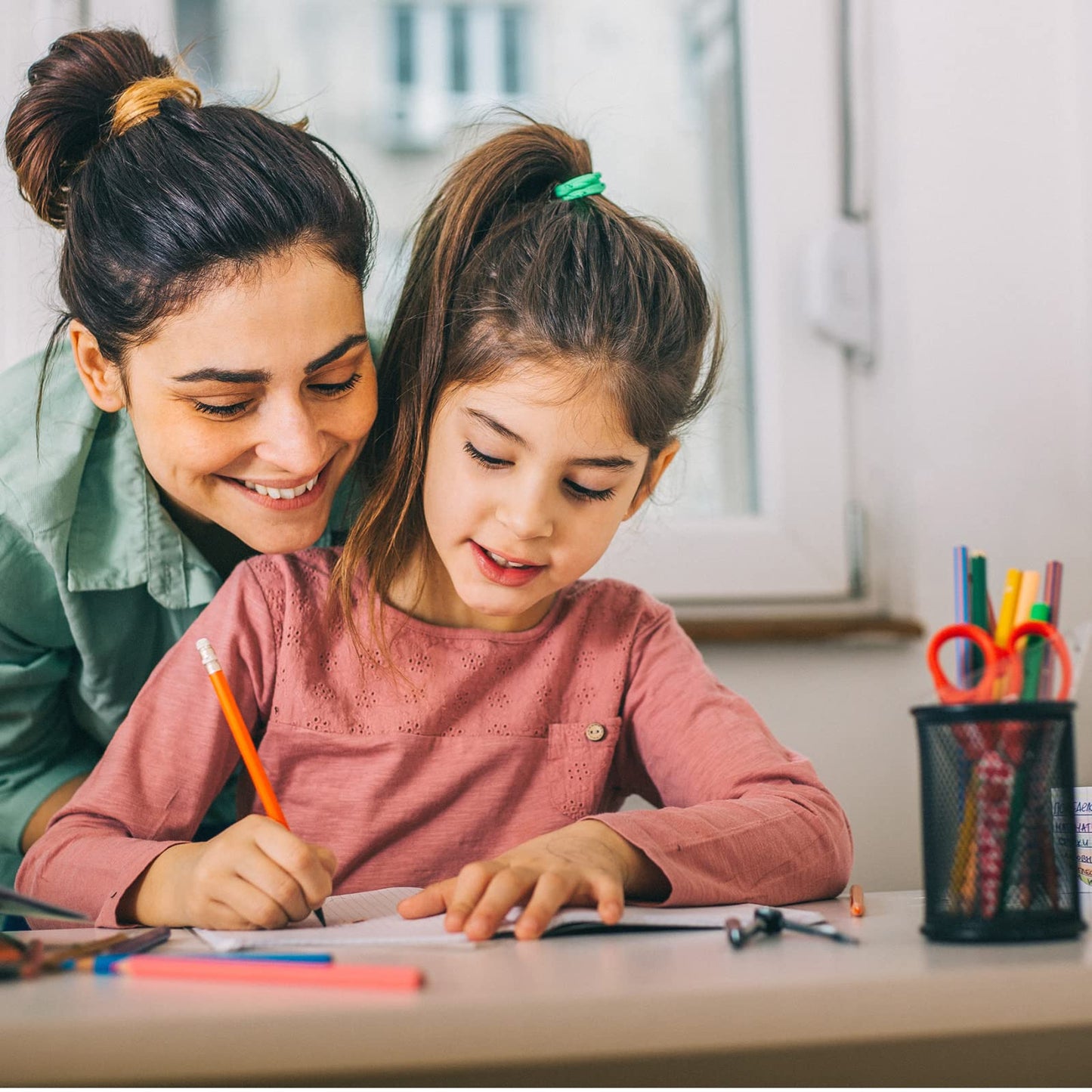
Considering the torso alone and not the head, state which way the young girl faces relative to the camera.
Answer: toward the camera

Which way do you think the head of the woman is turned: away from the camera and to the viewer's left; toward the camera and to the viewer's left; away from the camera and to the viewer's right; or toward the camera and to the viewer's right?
toward the camera and to the viewer's right

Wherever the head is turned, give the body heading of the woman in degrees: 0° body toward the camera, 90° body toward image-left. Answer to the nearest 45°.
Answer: approximately 315°
